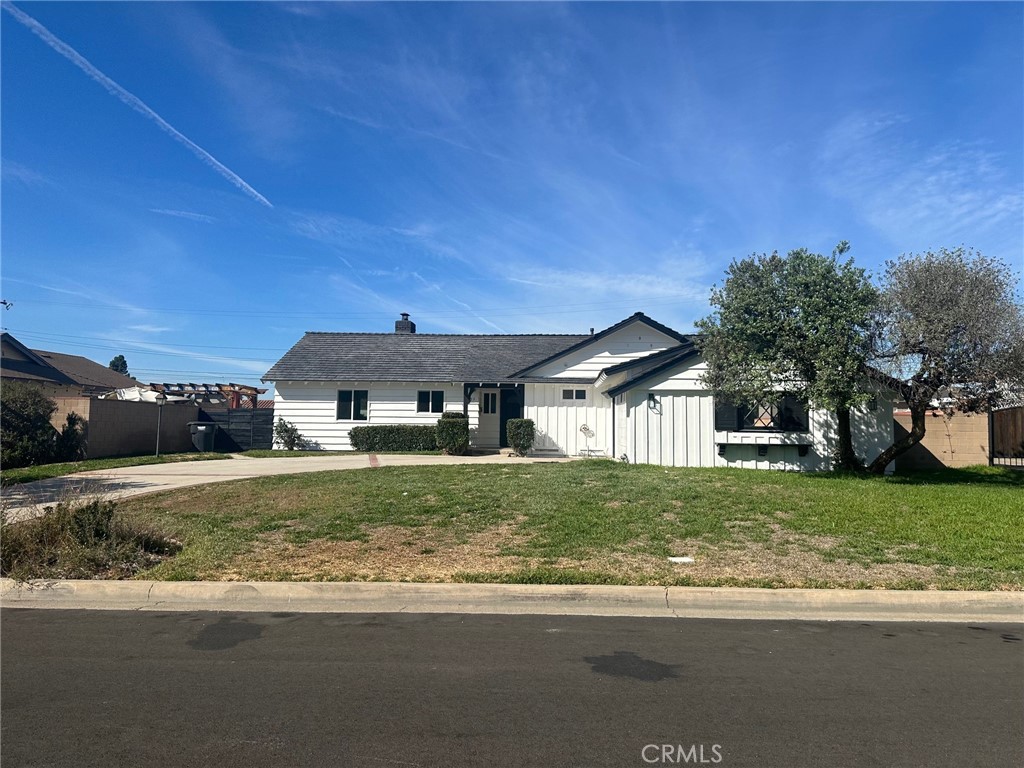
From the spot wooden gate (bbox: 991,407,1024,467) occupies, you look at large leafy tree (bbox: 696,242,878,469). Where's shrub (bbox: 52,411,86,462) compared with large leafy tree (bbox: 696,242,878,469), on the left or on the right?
right

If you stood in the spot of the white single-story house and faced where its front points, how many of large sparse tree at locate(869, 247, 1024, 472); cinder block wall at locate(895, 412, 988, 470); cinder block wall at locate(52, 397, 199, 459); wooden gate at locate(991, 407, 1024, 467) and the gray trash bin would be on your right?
2

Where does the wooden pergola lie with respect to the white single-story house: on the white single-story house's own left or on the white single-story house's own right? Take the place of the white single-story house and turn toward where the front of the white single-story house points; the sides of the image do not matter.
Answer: on the white single-story house's own right

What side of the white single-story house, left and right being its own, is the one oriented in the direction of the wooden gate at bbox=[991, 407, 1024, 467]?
left

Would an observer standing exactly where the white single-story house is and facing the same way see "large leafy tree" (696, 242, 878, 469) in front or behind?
in front

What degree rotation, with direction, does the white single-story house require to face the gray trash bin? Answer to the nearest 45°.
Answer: approximately 90° to its right

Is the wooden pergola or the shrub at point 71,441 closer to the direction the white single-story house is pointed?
the shrub

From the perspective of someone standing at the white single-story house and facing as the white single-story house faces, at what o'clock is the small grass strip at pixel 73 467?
The small grass strip is roughly at 2 o'clock from the white single-story house.

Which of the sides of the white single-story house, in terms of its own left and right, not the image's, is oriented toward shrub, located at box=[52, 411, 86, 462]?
right

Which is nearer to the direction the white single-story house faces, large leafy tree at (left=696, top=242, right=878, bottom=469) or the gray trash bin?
the large leafy tree

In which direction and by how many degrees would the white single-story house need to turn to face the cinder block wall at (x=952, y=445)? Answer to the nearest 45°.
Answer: approximately 90° to its left

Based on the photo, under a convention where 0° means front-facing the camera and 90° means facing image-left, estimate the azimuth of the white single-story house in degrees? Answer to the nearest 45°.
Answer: approximately 0°

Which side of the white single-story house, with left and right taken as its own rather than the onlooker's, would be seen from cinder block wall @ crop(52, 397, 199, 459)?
right

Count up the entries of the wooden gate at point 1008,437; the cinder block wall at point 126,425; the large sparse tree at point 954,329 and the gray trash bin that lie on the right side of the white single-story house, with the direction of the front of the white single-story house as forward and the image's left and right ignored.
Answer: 2

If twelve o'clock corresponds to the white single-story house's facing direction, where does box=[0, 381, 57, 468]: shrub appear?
The shrub is roughly at 2 o'clock from the white single-story house.
